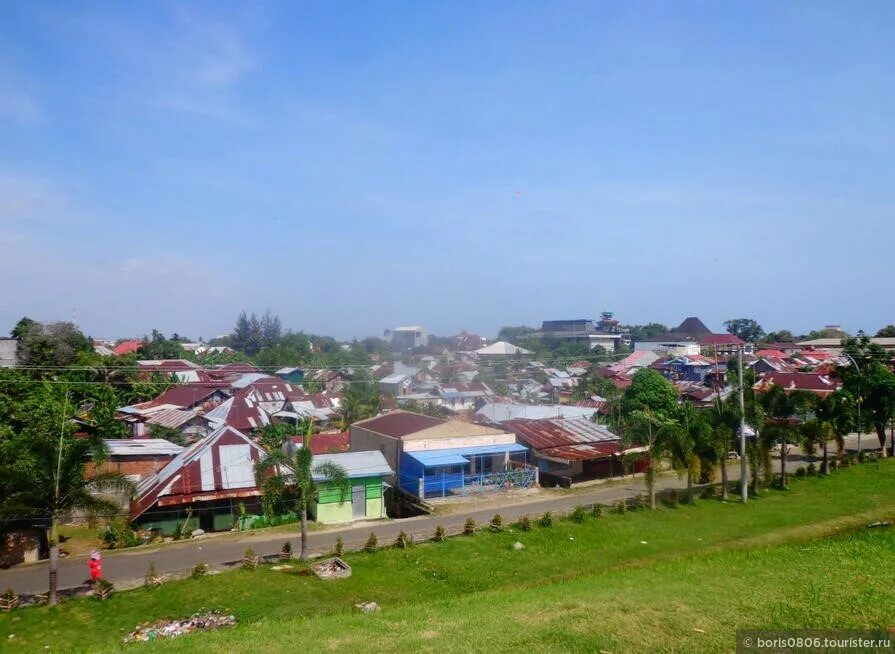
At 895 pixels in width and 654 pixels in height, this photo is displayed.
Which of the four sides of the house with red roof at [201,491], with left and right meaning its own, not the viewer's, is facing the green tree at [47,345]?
back

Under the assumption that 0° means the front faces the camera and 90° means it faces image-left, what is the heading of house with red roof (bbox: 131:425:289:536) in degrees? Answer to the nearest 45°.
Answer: approximately 0°

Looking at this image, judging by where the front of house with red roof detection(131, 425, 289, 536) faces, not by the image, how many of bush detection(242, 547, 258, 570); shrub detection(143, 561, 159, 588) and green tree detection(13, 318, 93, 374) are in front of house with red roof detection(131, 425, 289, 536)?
2

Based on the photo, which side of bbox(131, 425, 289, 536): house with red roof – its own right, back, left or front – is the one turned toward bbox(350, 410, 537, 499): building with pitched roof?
left

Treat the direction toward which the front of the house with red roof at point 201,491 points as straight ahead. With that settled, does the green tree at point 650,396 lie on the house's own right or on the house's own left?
on the house's own left

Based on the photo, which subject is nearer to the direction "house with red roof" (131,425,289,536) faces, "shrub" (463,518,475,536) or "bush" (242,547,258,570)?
the bush

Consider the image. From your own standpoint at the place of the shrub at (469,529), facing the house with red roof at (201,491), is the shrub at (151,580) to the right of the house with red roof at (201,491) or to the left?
left

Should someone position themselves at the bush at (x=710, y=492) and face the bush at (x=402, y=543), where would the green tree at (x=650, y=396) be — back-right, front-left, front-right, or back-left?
back-right
